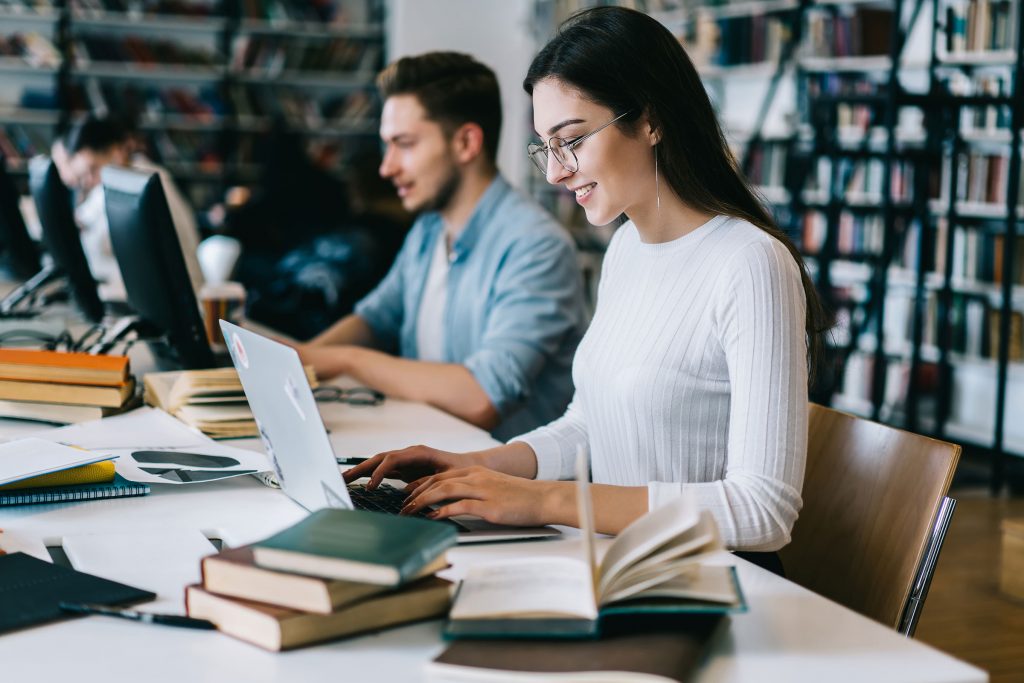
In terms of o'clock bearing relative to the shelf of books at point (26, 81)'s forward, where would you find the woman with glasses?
The woman with glasses is roughly at 12 o'clock from the shelf of books.

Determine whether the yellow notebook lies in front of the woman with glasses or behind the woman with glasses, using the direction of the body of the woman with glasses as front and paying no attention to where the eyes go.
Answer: in front

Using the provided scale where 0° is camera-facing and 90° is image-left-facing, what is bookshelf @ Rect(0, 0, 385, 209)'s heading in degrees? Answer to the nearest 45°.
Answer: approximately 0°

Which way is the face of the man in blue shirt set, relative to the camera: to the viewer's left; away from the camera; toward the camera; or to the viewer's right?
to the viewer's left

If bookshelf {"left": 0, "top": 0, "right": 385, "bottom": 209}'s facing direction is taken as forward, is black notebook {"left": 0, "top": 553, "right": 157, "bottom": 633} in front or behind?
in front

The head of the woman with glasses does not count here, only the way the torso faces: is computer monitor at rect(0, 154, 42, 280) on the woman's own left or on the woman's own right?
on the woman's own right

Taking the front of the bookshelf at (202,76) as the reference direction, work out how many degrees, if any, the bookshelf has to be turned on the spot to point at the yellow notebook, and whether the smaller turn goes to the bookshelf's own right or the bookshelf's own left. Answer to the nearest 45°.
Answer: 0° — it already faces it

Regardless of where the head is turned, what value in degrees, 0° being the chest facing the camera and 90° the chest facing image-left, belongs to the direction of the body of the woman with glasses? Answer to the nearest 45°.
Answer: approximately 45°

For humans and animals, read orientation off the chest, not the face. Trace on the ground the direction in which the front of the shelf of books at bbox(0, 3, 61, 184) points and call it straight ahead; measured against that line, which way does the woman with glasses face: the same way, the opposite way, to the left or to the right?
to the right
